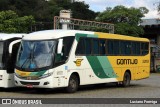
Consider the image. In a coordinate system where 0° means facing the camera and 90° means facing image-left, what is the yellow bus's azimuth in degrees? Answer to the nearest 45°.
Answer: approximately 45°
